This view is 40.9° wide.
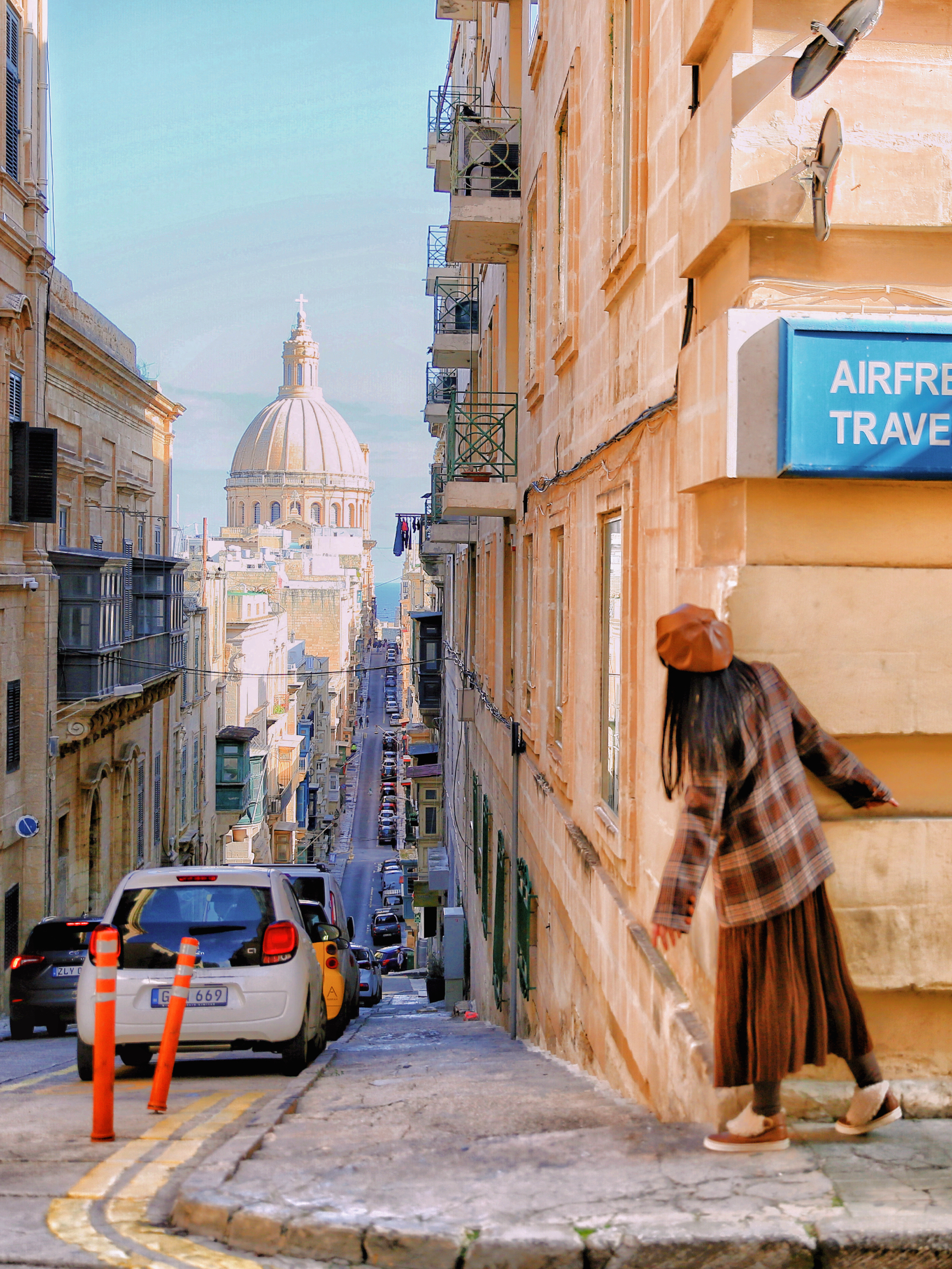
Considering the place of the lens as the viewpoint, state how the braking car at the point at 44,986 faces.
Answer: facing away from the viewer

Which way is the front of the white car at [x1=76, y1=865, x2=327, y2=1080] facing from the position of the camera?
facing away from the viewer

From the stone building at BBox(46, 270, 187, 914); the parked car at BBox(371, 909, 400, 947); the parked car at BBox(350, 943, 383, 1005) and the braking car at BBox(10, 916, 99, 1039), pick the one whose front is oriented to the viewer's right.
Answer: the stone building

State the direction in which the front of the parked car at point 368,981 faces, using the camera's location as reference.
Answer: facing away from the viewer

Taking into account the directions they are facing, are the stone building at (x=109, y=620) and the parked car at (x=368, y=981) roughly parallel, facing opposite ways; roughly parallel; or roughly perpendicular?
roughly perpendicular

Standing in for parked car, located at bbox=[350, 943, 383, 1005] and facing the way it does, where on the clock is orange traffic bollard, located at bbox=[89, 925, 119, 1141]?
The orange traffic bollard is roughly at 6 o'clock from the parked car.

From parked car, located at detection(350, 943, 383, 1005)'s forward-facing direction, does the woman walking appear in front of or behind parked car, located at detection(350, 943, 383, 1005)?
behind

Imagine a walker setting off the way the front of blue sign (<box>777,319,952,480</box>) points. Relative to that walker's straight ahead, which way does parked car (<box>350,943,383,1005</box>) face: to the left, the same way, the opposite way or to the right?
the opposite way

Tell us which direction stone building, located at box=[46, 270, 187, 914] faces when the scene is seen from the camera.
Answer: facing to the right of the viewer
